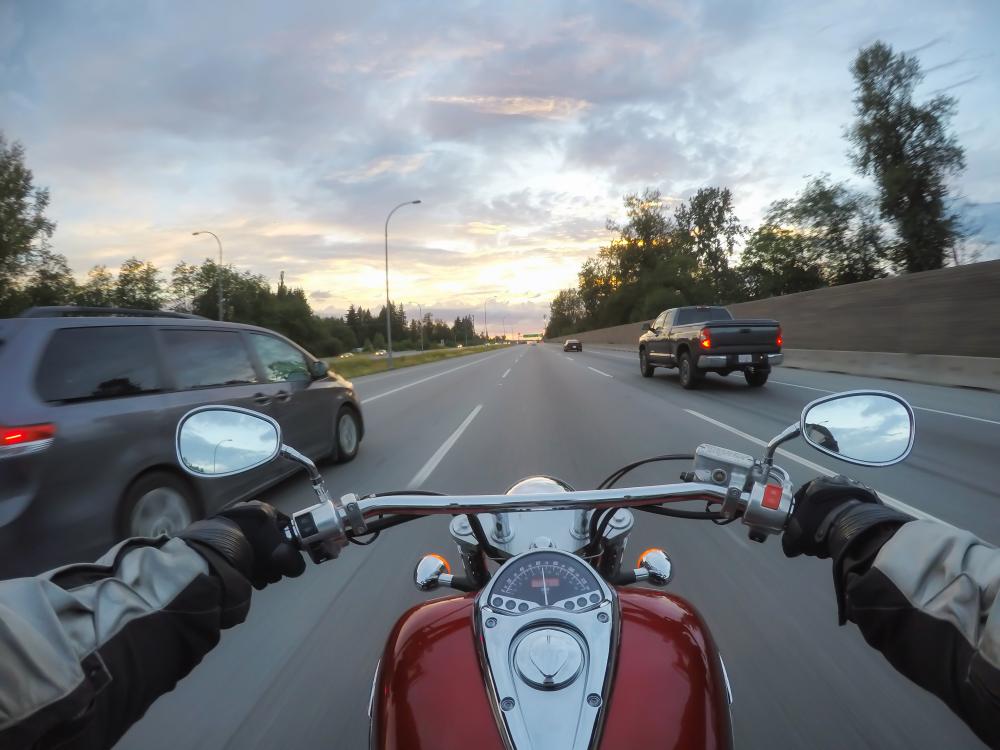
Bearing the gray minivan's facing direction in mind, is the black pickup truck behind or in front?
in front

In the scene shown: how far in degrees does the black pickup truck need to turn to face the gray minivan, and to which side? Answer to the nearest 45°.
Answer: approximately 135° to its left

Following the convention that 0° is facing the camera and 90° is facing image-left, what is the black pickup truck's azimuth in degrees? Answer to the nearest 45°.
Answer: approximately 135°

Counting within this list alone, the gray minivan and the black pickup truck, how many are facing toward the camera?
0

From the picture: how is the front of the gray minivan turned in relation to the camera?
facing away from the viewer and to the right of the viewer
